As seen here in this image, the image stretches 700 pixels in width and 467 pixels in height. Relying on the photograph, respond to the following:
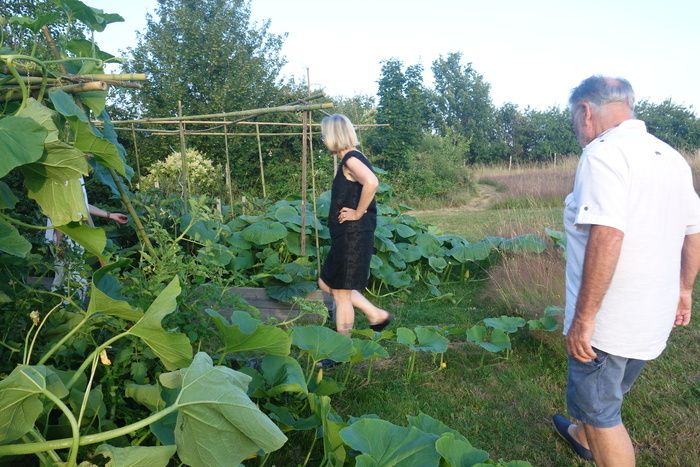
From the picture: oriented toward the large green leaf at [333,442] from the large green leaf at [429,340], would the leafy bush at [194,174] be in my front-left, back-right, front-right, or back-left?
back-right

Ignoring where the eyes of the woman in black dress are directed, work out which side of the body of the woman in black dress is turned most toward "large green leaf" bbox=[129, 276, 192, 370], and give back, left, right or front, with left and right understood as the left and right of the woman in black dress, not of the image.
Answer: left

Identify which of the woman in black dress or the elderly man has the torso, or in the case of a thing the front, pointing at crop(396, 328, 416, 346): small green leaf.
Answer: the elderly man

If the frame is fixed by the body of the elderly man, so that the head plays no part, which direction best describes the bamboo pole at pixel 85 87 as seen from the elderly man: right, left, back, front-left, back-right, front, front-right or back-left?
left

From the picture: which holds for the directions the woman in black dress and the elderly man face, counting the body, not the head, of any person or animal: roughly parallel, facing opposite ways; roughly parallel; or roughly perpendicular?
roughly perpendicular

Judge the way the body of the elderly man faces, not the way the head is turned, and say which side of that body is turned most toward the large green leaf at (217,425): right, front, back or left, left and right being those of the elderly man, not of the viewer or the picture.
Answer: left

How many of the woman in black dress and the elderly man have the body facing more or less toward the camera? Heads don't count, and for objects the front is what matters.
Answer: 0

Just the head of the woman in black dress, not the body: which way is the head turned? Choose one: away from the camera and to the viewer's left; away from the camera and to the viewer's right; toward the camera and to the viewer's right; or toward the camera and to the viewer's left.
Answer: away from the camera and to the viewer's left

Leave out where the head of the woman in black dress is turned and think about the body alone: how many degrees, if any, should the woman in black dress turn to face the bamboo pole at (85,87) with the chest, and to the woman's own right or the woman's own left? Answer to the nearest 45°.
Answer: approximately 90° to the woman's own left

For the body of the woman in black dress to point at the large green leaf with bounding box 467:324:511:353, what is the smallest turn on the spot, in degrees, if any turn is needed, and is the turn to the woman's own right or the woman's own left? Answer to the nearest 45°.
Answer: approximately 135° to the woman's own left

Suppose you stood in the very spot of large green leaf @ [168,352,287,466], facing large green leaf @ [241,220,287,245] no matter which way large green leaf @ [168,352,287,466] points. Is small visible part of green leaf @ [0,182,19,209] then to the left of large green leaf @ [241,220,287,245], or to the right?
left

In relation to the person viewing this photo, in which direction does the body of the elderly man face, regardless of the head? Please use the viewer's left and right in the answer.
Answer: facing away from the viewer and to the left of the viewer

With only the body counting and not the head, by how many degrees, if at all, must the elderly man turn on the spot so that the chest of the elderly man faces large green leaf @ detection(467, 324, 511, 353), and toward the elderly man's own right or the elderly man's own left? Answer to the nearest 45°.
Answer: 0° — they already face it
